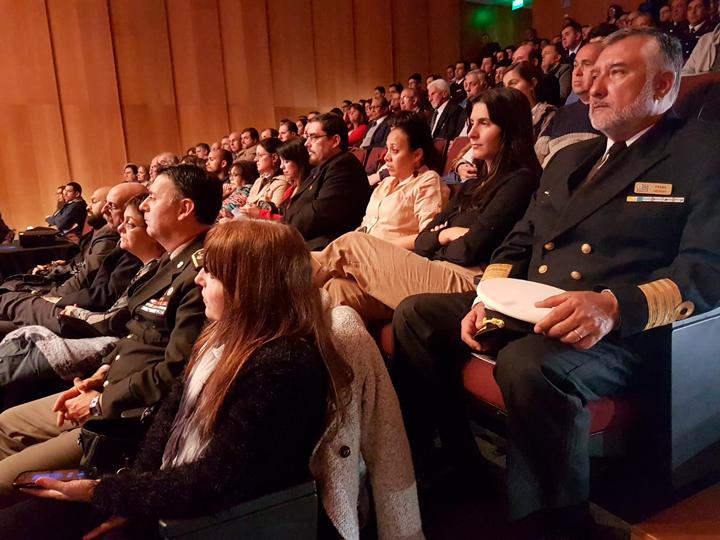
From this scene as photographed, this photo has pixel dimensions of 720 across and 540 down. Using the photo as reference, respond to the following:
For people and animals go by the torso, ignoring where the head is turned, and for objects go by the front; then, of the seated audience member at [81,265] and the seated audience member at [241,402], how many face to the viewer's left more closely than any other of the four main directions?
2

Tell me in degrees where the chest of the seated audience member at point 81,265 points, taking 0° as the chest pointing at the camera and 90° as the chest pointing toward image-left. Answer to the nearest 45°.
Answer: approximately 90°

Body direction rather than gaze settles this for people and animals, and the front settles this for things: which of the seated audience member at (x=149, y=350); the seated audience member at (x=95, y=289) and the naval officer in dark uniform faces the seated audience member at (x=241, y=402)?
the naval officer in dark uniform

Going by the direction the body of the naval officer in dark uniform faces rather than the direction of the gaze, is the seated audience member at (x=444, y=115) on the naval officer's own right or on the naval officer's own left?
on the naval officer's own right

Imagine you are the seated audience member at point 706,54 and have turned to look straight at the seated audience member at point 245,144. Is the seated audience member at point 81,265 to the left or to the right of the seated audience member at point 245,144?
left

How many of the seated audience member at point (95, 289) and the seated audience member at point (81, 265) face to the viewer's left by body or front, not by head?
2

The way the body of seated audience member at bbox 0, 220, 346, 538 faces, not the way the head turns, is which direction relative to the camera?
to the viewer's left

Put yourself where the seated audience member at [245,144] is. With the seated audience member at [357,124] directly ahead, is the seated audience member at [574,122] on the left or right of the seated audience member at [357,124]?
right

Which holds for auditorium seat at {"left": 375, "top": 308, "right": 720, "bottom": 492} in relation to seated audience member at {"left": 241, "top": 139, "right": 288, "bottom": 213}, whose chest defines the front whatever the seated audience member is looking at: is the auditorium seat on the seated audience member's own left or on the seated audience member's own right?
on the seated audience member's own left

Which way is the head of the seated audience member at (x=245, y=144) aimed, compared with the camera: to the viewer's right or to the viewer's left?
to the viewer's left

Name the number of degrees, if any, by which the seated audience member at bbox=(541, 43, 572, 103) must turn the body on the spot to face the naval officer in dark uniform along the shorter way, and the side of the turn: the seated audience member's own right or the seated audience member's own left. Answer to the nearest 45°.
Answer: approximately 45° to the seated audience member's own left

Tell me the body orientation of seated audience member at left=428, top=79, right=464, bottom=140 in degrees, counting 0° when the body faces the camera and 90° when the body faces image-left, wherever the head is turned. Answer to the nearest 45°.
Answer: approximately 45°
